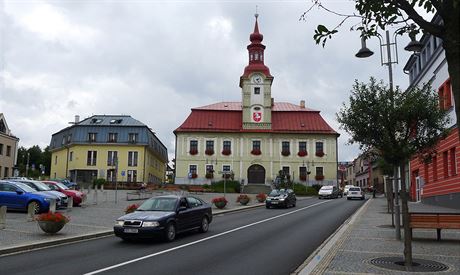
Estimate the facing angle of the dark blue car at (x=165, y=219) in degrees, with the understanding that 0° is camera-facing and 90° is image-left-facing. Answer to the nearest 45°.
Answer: approximately 45°

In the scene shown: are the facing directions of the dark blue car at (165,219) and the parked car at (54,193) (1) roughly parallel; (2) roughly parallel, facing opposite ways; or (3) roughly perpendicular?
roughly perpendicular

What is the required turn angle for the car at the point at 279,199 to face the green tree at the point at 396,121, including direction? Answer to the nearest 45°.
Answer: approximately 45° to its left

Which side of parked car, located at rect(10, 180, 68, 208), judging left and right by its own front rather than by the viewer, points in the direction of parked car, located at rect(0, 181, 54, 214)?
right

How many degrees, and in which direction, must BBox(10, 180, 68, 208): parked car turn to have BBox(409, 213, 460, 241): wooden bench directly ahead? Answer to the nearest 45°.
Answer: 0° — it already faces it

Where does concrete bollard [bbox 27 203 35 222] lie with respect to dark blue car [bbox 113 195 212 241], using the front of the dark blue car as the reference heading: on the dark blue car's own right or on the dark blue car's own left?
on the dark blue car's own right
